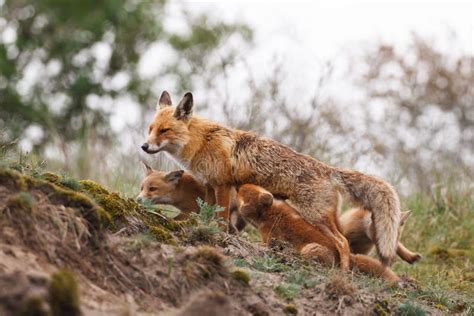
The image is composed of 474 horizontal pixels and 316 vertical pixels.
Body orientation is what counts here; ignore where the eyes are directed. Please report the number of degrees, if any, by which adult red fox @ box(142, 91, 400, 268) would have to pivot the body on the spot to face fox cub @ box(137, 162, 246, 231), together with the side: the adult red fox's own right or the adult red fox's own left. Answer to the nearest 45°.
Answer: approximately 45° to the adult red fox's own right

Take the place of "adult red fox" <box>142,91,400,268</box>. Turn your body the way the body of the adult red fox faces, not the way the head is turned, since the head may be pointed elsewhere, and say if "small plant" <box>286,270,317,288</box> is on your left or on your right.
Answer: on your left

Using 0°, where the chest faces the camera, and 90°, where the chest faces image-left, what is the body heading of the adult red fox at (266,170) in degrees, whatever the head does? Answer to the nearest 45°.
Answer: approximately 90°

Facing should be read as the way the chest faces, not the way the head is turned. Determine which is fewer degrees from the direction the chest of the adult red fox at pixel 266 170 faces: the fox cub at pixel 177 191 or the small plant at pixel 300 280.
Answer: the fox cub

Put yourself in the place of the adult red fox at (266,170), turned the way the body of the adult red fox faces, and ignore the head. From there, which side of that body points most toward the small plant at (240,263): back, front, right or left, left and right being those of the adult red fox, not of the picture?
left

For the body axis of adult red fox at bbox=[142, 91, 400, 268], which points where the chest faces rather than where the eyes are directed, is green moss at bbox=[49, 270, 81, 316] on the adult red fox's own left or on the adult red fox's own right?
on the adult red fox's own left

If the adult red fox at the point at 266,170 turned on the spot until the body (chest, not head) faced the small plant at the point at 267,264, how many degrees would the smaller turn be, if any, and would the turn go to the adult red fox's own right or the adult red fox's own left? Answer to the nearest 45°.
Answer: approximately 90° to the adult red fox's own left

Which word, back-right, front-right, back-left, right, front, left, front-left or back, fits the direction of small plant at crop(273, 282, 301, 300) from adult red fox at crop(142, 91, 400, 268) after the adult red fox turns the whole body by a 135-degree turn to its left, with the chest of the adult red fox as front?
front-right
